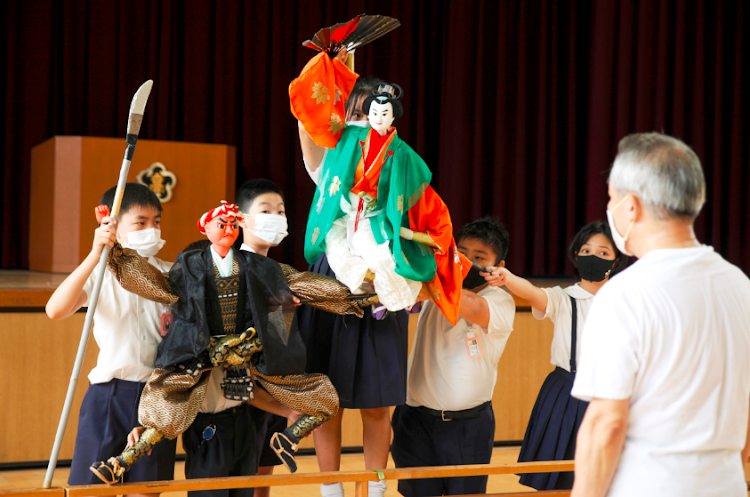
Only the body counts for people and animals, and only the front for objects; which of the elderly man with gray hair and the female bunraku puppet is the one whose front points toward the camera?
the female bunraku puppet

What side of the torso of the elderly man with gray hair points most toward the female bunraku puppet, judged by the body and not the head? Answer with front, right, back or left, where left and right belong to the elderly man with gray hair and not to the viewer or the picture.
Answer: front

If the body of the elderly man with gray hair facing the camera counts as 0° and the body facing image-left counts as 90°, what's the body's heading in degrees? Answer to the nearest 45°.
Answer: approximately 135°

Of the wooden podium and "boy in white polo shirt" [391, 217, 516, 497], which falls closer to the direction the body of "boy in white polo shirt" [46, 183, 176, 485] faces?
the boy in white polo shirt

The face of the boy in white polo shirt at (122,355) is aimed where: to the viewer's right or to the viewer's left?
to the viewer's right

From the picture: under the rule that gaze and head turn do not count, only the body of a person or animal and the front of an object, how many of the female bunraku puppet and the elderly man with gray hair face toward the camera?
1

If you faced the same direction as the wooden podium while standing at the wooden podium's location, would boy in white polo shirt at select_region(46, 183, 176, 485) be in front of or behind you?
in front

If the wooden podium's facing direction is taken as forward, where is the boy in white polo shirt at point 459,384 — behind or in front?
in front

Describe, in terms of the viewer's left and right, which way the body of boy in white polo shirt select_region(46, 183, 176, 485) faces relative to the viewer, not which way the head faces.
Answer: facing the viewer and to the right of the viewer

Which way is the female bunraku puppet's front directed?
toward the camera
